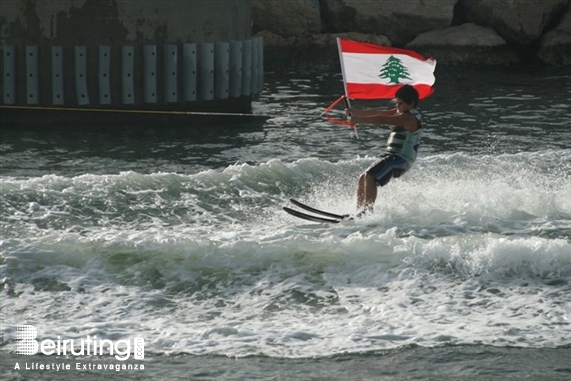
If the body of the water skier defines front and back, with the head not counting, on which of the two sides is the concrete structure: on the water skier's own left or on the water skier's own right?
on the water skier's own right

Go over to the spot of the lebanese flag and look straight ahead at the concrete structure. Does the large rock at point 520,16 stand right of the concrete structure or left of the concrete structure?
right

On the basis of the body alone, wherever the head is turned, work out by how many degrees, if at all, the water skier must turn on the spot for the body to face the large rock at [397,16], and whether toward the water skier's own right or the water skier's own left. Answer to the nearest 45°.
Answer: approximately 90° to the water skier's own right

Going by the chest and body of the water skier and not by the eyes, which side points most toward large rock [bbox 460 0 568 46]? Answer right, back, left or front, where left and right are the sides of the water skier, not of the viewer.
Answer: right

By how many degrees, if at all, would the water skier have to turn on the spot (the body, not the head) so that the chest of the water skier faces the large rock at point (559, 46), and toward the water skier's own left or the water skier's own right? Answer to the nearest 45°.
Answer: approximately 90° to the water skier's own right

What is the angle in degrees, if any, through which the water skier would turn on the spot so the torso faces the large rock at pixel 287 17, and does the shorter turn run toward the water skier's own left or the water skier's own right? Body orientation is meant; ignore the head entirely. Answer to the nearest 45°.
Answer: approximately 90° to the water skier's own right

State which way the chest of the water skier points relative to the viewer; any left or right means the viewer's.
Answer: facing to the left of the viewer
